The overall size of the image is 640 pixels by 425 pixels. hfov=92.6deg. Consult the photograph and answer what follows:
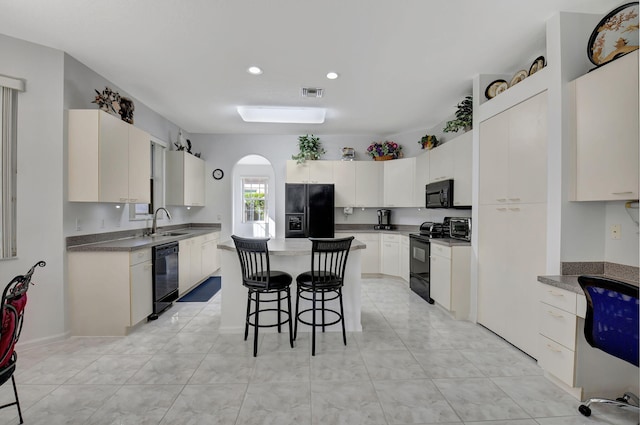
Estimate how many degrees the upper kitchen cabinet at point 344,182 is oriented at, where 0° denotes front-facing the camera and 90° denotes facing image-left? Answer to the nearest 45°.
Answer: approximately 0°

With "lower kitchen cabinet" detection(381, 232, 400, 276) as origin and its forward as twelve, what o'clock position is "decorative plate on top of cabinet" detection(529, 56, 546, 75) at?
The decorative plate on top of cabinet is roughly at 11 o'clock from the lower kitchen cabinet.

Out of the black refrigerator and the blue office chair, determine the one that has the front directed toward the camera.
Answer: the black refrigerator

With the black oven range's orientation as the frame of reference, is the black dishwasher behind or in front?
in front

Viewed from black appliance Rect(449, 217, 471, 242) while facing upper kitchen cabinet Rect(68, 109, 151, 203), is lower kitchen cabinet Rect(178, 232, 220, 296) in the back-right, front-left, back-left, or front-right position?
front-right

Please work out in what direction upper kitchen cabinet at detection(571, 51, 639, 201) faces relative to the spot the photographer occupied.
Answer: facing the viewer and to the left of the viewer

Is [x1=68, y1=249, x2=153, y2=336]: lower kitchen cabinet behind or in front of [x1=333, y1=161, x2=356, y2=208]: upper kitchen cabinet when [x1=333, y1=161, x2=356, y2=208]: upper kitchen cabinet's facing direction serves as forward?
in front

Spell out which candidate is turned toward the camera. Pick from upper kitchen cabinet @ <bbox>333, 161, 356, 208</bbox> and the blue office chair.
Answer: the upper kitchen cabinet

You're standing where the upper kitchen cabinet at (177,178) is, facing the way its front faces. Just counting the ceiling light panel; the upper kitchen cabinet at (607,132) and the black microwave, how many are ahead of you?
3

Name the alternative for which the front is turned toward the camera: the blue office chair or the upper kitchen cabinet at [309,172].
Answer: the upper kitchen cabinet

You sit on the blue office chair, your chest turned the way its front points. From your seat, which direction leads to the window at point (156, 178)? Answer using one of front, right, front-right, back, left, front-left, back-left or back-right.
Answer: back-left

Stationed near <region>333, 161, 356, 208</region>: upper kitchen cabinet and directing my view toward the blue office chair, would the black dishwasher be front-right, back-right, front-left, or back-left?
front-right

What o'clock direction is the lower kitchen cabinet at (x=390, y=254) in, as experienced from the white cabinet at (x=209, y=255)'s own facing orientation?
The lower kitchen cabinet is roughly at 11 o'clock from the white cabinet.

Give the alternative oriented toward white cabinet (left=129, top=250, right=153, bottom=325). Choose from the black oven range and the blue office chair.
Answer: the black oven range

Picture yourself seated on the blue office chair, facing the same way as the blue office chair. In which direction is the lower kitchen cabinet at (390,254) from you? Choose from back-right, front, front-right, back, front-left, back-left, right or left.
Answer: left

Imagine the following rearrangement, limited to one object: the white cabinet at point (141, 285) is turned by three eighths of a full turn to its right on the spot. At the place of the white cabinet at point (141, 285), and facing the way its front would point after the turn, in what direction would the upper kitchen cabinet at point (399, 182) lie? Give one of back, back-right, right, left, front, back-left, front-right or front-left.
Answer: back
